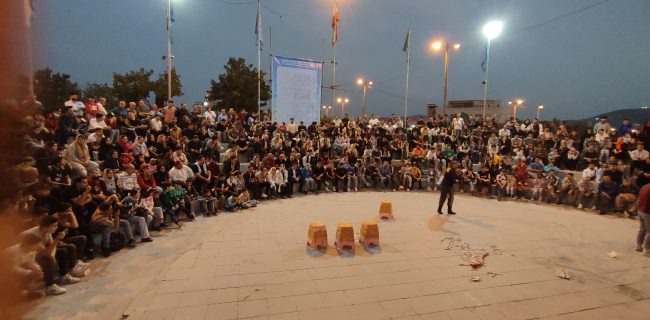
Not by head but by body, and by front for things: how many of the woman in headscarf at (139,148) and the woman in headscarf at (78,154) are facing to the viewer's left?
0

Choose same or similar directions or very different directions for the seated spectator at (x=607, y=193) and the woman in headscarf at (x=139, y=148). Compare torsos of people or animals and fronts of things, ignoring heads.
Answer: very different directions

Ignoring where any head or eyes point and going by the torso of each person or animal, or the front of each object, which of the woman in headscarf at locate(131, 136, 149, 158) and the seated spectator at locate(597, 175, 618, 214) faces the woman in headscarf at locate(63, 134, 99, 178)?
the seated spectator

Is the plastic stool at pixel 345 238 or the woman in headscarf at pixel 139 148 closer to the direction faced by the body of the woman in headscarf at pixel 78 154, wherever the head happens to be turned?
the plastic stool

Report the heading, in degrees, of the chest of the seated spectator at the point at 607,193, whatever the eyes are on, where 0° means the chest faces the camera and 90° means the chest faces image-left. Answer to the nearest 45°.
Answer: approximately 45°

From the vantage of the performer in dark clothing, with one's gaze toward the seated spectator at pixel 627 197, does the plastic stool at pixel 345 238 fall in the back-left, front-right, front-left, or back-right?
back-right

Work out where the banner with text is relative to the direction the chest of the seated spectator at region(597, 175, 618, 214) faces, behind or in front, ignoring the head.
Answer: in front

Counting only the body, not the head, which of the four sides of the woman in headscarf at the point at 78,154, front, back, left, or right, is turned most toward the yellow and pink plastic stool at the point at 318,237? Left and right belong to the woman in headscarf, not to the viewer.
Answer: front

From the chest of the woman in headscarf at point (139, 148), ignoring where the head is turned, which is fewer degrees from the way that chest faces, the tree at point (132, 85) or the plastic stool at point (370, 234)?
the plastic stool

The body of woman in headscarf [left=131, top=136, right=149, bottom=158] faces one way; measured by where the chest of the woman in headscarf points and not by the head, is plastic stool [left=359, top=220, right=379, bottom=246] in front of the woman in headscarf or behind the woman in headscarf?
in front

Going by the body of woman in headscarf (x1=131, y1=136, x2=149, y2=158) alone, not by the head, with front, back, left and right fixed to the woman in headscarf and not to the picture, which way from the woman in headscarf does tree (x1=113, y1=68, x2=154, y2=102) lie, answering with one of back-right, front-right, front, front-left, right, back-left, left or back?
back-left

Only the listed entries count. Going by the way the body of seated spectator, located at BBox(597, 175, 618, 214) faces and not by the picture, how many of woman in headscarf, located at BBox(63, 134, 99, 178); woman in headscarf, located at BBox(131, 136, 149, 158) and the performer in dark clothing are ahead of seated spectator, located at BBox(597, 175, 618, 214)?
3

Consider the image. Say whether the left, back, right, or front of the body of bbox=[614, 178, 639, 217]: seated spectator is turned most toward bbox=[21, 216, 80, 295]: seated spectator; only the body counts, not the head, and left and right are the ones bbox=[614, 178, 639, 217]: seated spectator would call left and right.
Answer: front
